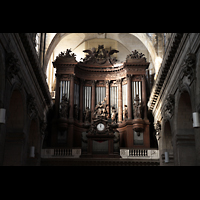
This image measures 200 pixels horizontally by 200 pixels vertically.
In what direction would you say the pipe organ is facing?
toward the camera
